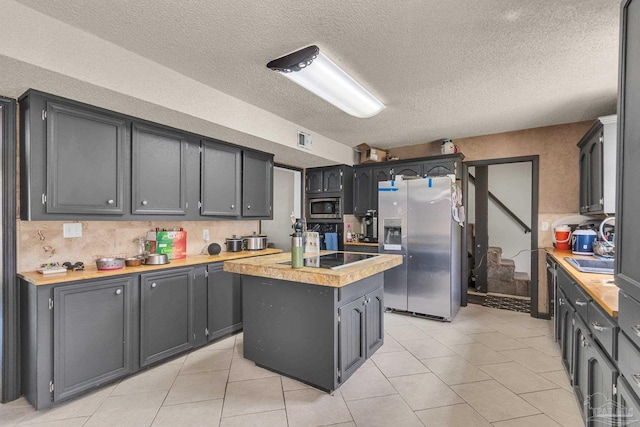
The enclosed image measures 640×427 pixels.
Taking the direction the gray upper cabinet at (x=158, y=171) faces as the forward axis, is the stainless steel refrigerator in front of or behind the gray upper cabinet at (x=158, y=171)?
in front

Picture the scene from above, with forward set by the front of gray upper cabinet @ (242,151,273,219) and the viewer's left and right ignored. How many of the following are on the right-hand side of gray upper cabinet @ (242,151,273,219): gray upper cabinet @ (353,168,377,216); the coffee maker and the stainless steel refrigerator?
0

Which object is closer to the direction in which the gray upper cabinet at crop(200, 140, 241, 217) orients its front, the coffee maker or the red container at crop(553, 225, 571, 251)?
the red container

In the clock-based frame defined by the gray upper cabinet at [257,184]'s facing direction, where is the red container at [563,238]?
The red container is roughly at 11 o'clock from the gray upper cabinet.

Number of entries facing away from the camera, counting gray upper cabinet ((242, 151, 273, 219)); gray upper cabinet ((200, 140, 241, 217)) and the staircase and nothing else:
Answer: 0

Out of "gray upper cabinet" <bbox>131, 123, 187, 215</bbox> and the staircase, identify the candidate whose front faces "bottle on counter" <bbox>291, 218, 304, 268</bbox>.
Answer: the gray upper cabinet

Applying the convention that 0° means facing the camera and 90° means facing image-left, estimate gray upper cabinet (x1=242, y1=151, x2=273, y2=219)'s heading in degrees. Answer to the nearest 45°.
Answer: approximately 315°

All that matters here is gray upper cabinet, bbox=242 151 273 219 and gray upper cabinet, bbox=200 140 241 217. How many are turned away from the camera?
0

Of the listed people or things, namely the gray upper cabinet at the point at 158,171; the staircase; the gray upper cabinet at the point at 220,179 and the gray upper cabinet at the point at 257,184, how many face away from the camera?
0

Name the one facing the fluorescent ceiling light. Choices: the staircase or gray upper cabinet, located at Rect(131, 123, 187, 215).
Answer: the gray upper cabinet

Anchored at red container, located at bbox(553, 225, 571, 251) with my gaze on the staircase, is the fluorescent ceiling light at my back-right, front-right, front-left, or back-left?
back-left

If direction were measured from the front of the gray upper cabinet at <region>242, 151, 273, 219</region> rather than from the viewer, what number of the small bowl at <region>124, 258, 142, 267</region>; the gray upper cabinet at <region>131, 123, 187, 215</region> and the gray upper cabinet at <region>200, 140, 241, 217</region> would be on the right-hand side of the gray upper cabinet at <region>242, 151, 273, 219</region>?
3

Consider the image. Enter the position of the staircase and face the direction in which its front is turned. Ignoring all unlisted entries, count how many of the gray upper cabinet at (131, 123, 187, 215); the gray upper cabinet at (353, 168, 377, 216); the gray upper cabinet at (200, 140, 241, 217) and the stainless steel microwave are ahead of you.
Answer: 0

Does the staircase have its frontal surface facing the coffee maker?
no

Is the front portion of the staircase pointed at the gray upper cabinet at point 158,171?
no

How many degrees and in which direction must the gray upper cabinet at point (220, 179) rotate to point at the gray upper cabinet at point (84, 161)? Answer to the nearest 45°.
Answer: approximately 90° to its right

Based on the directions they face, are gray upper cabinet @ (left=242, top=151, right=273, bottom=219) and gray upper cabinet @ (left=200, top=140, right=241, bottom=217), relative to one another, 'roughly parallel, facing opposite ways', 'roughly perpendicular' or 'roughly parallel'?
roughly parallel

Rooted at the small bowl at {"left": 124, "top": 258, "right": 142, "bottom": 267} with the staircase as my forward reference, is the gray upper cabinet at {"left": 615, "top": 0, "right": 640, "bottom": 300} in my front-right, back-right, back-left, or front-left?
front-right

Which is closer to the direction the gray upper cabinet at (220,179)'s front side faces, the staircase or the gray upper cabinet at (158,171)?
the staircase

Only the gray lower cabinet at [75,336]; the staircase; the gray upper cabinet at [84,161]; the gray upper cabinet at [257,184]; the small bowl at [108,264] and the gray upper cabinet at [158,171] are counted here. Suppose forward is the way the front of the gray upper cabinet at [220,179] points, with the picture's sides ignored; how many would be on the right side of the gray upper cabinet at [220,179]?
4

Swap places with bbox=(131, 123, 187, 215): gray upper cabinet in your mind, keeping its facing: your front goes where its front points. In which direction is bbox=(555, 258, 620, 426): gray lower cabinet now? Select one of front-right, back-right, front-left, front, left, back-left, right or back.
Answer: front
